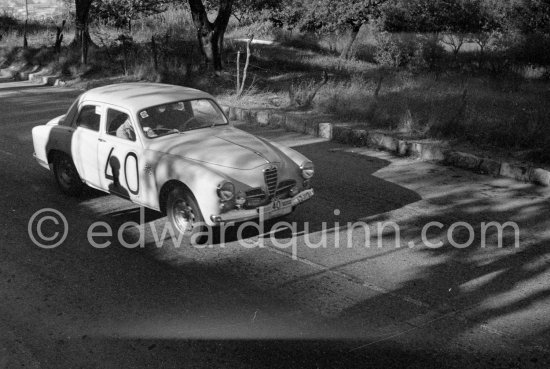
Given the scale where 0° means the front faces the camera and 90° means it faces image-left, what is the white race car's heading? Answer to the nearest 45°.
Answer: approximately 315°

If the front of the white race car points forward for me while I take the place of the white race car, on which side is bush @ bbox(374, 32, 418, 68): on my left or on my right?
on my left

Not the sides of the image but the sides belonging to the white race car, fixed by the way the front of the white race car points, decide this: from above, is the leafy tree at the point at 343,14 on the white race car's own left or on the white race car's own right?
on the white race car's own left

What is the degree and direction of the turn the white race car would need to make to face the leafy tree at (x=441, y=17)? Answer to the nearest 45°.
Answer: approximately 90° to its left
